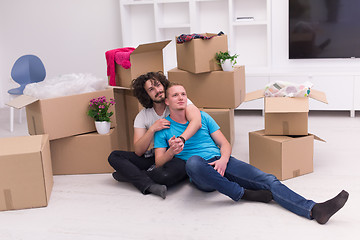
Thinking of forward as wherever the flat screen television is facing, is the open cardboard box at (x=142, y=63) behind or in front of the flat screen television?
in front

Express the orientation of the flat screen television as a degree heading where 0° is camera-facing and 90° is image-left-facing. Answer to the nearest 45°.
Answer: approximately 0°

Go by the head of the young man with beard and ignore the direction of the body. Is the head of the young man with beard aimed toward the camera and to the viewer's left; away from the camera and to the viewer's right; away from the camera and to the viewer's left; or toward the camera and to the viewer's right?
toward the camera and to the viewer's right

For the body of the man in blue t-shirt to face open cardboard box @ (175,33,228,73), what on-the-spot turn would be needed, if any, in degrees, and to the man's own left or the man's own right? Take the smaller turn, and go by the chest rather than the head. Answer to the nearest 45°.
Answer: approximately 135° to the man's own left

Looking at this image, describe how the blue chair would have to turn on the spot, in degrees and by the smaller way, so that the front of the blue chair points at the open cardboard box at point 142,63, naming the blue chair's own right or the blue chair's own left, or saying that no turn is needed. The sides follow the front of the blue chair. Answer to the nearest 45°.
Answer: approximately 90° to the blue chair's own left

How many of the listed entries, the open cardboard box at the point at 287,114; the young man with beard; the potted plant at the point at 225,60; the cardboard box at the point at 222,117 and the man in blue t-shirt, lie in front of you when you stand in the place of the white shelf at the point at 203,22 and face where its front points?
5

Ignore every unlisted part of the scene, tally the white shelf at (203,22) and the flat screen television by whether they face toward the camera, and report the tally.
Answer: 2

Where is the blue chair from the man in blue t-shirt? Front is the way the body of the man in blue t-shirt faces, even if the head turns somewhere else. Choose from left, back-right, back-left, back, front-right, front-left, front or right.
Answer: back

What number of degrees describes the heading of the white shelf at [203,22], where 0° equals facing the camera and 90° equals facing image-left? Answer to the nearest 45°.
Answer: approximately 0°

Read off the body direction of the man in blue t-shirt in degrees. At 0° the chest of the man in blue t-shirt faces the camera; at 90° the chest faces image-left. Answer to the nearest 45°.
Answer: approximately 315°

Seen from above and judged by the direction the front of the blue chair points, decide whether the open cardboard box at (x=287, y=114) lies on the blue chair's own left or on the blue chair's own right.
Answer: on the blue chair's own left

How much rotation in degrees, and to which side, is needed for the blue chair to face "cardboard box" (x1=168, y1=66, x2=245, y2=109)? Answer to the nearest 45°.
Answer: approximately 90° to its left
